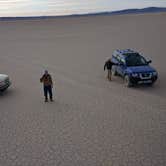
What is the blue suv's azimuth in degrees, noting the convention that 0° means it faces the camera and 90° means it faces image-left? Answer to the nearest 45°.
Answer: approximately 315°

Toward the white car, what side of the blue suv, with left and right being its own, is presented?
right

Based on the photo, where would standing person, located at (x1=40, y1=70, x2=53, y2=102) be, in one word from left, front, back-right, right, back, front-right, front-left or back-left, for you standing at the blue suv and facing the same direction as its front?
right

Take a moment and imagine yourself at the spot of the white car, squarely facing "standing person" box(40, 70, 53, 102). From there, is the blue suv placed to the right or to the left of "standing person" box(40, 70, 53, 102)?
left

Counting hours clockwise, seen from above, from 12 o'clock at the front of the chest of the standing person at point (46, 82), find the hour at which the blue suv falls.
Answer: The blue suv is roughly at 8 o'clock from the standing person.

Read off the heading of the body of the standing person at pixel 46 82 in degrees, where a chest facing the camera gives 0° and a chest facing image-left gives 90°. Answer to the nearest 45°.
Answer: approximately 0°

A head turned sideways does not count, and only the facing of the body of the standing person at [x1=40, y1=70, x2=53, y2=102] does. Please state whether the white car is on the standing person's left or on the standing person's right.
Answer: on the standing person's right
